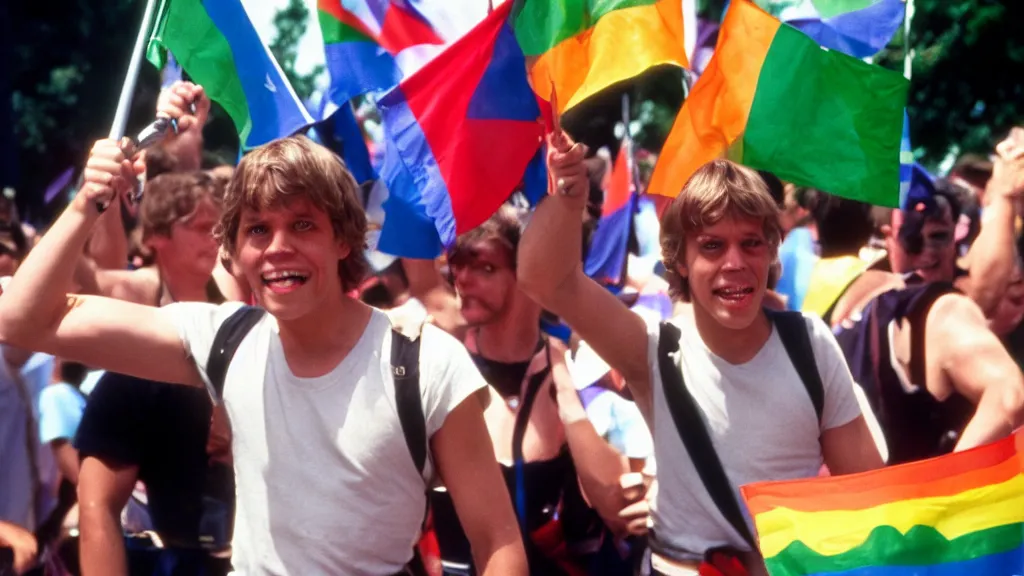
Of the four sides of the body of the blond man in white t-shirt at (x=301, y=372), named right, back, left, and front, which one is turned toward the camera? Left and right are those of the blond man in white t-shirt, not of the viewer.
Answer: front

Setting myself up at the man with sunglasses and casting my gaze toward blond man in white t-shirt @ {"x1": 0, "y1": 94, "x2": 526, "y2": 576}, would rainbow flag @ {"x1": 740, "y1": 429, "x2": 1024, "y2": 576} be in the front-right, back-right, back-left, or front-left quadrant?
front-left

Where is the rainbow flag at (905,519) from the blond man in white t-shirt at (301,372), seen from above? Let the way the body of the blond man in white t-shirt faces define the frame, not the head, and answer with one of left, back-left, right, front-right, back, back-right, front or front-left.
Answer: left

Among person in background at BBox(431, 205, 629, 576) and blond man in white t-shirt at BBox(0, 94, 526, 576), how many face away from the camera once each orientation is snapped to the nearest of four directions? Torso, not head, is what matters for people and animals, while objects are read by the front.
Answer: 0

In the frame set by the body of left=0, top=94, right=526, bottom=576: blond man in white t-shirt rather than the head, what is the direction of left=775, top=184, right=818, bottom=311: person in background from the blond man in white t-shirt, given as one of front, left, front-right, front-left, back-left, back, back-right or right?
back-left

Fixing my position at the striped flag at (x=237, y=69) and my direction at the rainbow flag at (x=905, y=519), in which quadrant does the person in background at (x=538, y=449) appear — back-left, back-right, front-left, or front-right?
front-left

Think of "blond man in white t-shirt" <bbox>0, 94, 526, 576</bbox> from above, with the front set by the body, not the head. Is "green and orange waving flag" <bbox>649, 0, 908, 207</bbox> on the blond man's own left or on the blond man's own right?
on the blond man's own left

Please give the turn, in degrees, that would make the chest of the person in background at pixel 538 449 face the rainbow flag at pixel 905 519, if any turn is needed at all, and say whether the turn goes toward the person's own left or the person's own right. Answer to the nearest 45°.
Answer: approximately 90° to the person's own left

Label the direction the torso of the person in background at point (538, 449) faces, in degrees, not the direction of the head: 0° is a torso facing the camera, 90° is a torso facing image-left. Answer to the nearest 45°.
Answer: approximately 45°

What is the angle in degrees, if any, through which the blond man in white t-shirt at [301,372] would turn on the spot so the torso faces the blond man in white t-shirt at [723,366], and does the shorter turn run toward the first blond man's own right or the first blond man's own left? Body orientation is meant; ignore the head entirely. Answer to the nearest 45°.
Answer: approximately 90° to the first blond man's own left

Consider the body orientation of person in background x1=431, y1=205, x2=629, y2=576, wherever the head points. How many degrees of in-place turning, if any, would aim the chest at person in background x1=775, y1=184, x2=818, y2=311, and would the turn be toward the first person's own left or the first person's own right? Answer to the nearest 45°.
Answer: approximately 180°
